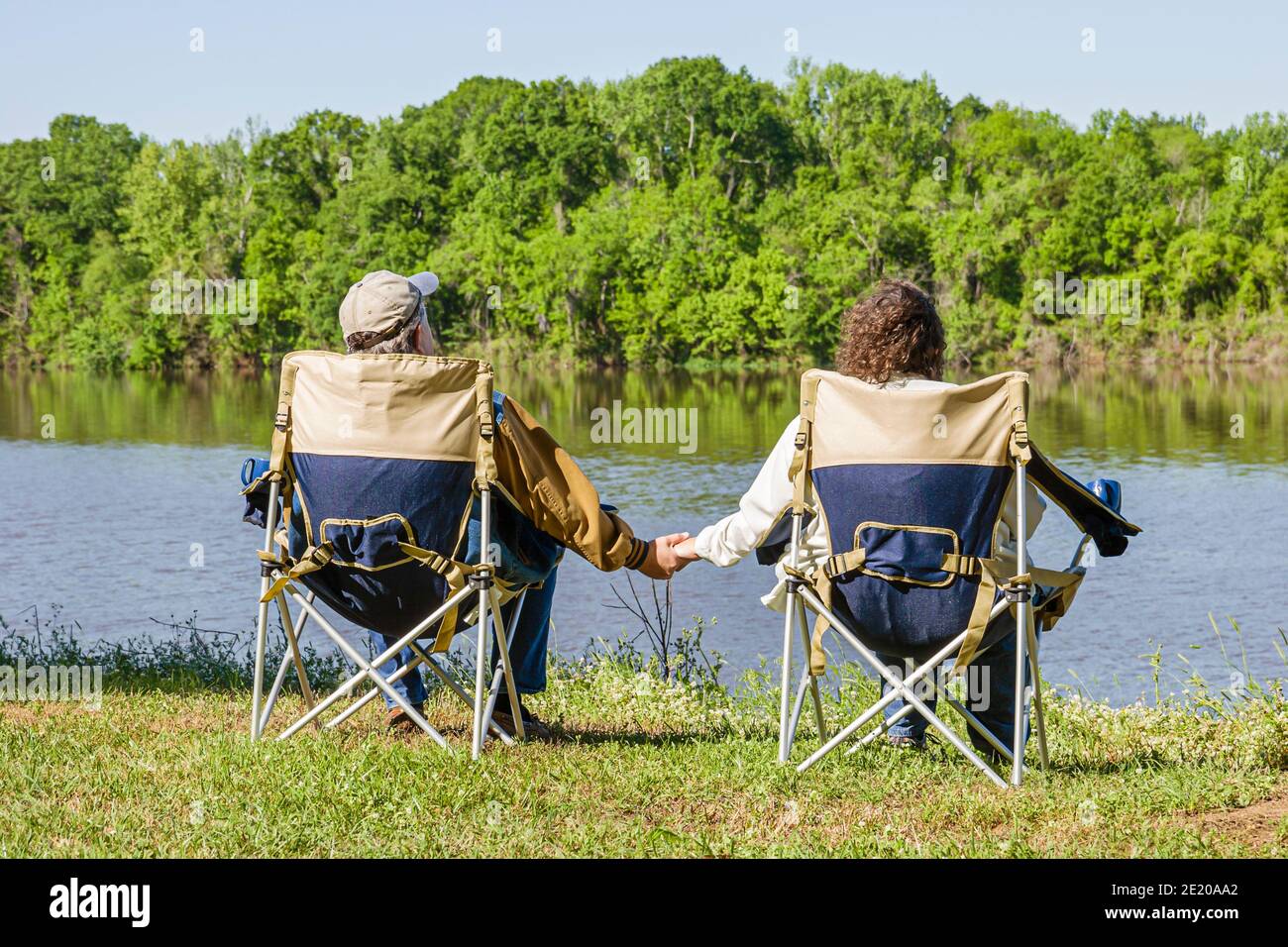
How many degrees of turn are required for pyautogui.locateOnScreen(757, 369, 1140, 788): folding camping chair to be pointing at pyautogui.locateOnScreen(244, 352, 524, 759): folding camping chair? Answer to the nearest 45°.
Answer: approximately 90° to its left

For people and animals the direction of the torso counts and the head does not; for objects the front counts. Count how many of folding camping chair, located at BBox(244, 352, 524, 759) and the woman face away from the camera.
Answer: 2

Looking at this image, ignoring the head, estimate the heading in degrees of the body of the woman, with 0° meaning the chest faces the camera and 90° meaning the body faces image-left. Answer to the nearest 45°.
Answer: approximately 180°

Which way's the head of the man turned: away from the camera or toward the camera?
away from the camera

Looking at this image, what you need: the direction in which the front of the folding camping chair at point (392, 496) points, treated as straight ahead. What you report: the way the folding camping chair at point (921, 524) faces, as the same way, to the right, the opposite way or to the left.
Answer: the same way

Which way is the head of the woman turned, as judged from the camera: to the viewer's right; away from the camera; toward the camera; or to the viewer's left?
away from the camera

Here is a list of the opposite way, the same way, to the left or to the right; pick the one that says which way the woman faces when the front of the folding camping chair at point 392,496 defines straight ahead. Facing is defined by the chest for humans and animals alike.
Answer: the same way

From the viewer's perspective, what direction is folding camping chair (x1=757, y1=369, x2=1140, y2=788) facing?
away from the camera

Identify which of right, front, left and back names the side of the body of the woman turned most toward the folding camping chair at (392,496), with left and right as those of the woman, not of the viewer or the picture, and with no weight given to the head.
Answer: left

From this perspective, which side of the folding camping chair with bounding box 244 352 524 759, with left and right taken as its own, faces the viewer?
back

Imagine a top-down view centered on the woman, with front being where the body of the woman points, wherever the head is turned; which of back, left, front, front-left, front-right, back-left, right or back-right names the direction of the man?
left

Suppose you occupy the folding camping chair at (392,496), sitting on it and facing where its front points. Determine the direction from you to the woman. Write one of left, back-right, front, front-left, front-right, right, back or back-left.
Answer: right
